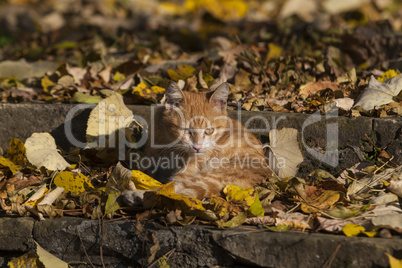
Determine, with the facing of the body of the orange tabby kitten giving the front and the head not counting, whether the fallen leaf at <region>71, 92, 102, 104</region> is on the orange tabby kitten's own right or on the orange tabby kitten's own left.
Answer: on the orange tabby kitten's own right

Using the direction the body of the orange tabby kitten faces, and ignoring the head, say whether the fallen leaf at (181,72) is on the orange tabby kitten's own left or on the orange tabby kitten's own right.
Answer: on the orange tabby kitten's own right

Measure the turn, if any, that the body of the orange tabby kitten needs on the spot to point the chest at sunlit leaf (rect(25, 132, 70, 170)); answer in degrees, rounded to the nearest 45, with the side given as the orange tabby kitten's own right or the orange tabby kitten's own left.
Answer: approximately 45° to the orange tabby kitten's own right

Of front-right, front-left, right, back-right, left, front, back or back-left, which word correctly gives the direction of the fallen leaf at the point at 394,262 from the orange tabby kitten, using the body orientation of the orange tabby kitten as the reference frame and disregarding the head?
left

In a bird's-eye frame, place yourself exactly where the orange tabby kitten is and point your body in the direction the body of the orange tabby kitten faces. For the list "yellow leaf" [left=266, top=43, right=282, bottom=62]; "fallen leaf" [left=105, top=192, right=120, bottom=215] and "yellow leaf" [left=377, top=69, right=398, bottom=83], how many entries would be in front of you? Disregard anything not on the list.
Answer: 1

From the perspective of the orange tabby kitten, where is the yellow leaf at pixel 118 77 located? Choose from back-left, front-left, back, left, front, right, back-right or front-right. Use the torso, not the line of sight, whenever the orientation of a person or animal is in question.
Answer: right

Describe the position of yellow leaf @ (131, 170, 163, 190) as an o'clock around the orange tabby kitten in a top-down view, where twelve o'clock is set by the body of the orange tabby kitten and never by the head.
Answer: The yellow leaf is roughly at 12 o'clock from the orange tabby kitten.

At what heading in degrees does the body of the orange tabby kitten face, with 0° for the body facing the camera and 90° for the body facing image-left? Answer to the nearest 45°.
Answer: approximately 45°

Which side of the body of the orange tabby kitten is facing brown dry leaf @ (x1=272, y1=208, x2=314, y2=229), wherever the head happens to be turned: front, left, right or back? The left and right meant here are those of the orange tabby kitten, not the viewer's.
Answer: left

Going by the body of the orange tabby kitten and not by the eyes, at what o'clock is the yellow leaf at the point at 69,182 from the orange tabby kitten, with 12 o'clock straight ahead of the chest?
The yellow leaf is roughly at 1 o'clock from the orange tabby kitten.

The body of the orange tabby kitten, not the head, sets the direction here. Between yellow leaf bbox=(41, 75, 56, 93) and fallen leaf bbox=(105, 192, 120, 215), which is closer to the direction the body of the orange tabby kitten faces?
the fallen leaf

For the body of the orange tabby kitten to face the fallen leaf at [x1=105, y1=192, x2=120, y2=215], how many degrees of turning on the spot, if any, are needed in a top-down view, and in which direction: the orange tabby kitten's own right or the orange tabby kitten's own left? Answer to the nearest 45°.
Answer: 0° — it already faces it

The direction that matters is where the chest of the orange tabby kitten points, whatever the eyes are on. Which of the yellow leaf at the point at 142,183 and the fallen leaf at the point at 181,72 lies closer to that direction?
the yellow leaf

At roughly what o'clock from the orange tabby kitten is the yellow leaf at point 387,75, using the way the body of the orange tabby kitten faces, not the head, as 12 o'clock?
The yellow leaf is roughly at 7 o'clock from the orange tabby kitten.

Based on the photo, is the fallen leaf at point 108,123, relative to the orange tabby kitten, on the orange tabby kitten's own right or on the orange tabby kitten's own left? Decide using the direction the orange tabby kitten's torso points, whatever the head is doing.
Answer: on the orange tabby kitten's own right

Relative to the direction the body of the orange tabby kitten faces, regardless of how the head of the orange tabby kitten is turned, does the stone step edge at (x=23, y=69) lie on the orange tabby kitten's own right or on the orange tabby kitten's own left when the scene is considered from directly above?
on the orange tabby kitten's own right
